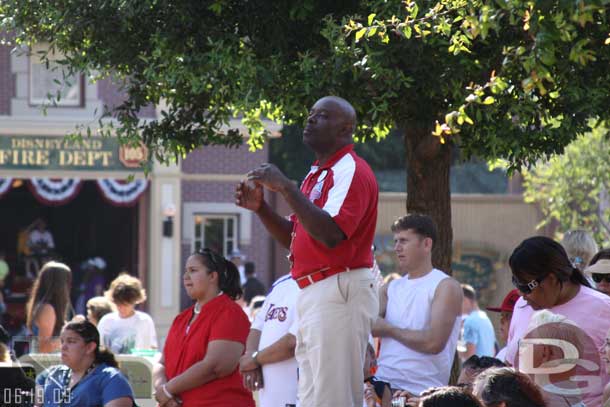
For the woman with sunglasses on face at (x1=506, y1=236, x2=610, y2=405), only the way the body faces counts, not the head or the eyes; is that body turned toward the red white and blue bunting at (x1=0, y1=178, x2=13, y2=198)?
no

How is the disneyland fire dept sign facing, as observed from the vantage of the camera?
facing the viewer

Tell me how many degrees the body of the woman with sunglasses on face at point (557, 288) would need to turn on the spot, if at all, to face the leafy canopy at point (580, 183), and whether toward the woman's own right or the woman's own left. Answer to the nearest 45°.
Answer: approximately 135° to the woman's own right

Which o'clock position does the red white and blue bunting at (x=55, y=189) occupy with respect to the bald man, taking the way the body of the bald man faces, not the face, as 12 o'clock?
The red white and blue bunting is roughly at 4 o'clock from the bald man.

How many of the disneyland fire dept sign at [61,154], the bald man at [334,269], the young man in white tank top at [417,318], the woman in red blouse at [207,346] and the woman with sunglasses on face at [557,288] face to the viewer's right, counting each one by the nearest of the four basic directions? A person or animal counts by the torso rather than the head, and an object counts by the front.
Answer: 0

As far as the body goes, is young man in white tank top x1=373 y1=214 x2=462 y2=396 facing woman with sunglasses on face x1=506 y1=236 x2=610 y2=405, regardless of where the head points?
no

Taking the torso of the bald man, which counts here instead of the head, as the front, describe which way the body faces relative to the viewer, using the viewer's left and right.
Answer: facing the viewer and to the left of the viewer

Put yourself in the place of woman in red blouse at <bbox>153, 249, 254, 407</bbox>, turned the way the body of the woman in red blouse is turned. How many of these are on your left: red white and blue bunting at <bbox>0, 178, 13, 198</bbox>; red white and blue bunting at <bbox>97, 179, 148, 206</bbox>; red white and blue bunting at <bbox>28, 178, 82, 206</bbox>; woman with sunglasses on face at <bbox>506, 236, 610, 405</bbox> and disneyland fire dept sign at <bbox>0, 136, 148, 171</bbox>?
1

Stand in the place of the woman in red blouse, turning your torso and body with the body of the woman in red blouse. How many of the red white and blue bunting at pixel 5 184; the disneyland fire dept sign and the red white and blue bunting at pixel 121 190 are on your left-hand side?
0

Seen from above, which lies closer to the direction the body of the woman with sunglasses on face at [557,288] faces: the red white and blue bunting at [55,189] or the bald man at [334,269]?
the bald man

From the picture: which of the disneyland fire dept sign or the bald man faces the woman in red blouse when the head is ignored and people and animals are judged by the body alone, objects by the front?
the disneyland fire dept sign

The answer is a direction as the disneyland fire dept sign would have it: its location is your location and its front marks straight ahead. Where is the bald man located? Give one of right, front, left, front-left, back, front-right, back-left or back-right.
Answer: front

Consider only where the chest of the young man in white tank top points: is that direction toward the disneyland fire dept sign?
no

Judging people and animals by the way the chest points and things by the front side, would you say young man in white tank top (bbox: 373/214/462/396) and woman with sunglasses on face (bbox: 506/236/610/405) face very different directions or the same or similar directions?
same or similar directions

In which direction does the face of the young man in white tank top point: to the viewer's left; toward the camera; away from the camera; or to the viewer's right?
to the viewer's left

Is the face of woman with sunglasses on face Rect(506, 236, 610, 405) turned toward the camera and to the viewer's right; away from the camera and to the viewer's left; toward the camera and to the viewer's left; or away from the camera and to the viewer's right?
toward the camera and to the viewer's left
